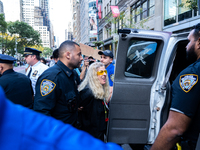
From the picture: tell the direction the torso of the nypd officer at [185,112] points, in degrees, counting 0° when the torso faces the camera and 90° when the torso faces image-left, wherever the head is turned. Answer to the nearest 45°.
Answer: approximately 90°

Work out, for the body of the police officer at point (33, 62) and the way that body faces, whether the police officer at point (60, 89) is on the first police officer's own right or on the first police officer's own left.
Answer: on the first police officer's own left

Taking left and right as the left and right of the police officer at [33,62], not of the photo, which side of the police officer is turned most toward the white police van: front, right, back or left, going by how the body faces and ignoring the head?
left

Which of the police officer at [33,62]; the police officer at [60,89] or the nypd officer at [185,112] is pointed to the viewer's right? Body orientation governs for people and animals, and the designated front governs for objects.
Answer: the police officer at [60,89]

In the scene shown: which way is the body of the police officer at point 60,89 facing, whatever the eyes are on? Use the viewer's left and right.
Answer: facing to the right of the viewer

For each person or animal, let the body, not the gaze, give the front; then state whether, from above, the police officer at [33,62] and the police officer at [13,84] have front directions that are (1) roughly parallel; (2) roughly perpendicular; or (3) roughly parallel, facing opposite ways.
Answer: roughly perpendicular

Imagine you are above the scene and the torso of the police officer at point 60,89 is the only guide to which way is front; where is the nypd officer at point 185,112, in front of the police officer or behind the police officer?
in front

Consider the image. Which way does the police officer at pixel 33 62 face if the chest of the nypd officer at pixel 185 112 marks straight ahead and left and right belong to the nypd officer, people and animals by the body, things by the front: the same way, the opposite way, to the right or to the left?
to the left

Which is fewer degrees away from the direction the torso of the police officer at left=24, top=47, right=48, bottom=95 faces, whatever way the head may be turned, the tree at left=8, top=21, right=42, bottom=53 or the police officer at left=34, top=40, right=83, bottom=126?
the police officer
